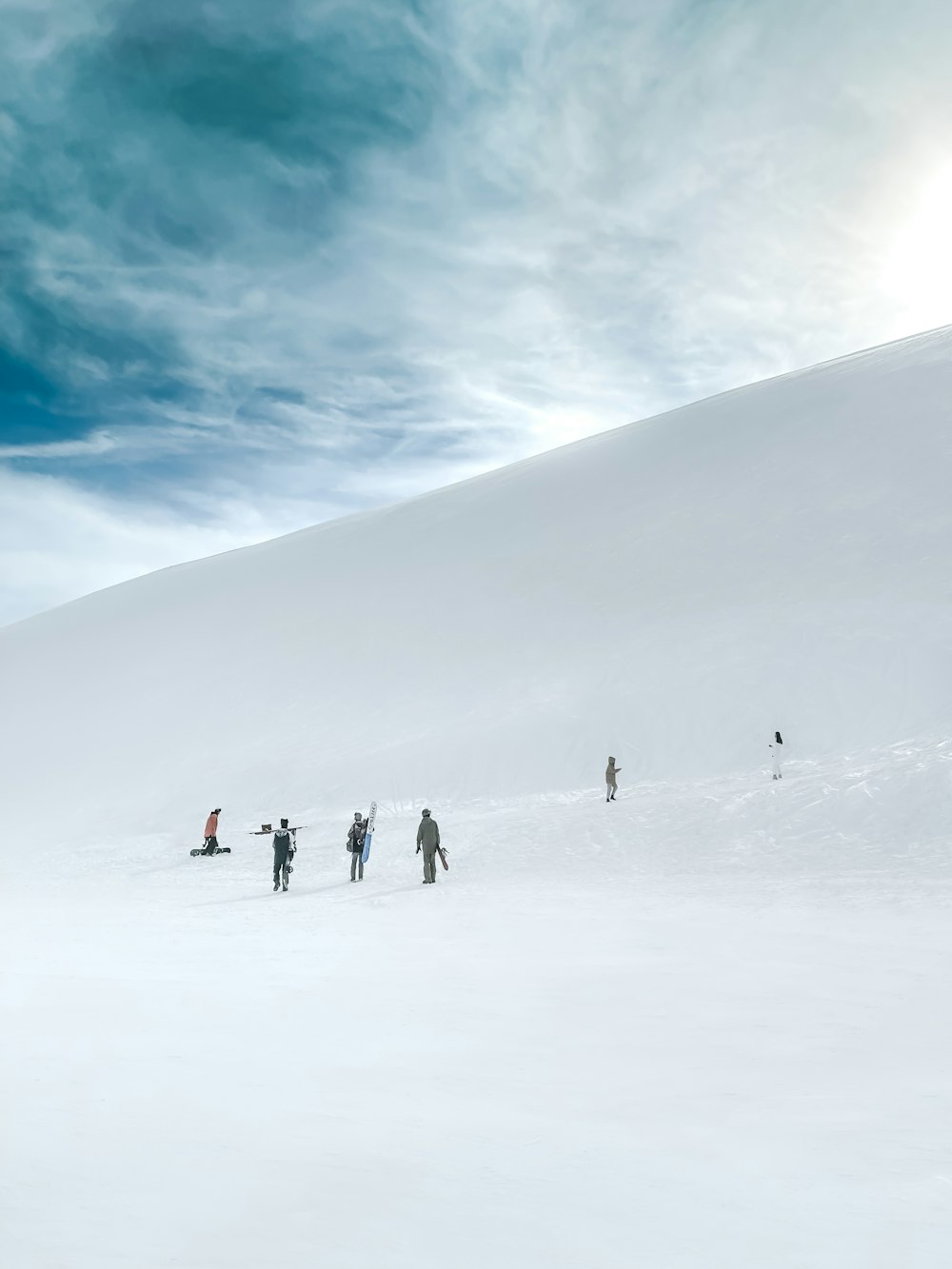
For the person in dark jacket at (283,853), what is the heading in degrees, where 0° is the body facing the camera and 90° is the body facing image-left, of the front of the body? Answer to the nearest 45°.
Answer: approximately 180°

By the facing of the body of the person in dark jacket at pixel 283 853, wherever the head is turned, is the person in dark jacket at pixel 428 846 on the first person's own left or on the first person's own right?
on the first person's own right

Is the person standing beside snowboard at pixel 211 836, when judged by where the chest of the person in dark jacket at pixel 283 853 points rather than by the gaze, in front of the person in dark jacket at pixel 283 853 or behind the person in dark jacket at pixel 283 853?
in front

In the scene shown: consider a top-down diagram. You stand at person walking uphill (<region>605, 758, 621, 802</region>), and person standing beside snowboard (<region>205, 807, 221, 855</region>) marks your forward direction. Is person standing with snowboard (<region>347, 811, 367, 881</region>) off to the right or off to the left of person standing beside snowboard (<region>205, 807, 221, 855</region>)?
left

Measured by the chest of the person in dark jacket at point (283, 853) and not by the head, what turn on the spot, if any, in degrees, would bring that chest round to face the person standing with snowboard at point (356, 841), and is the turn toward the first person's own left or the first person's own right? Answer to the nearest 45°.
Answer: approximately 90° to the first person's own right
